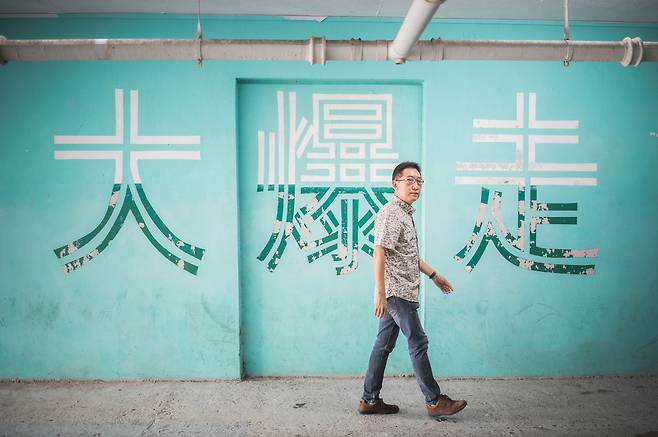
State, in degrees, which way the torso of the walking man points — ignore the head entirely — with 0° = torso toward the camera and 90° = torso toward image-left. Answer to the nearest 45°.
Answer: approximately 270°
